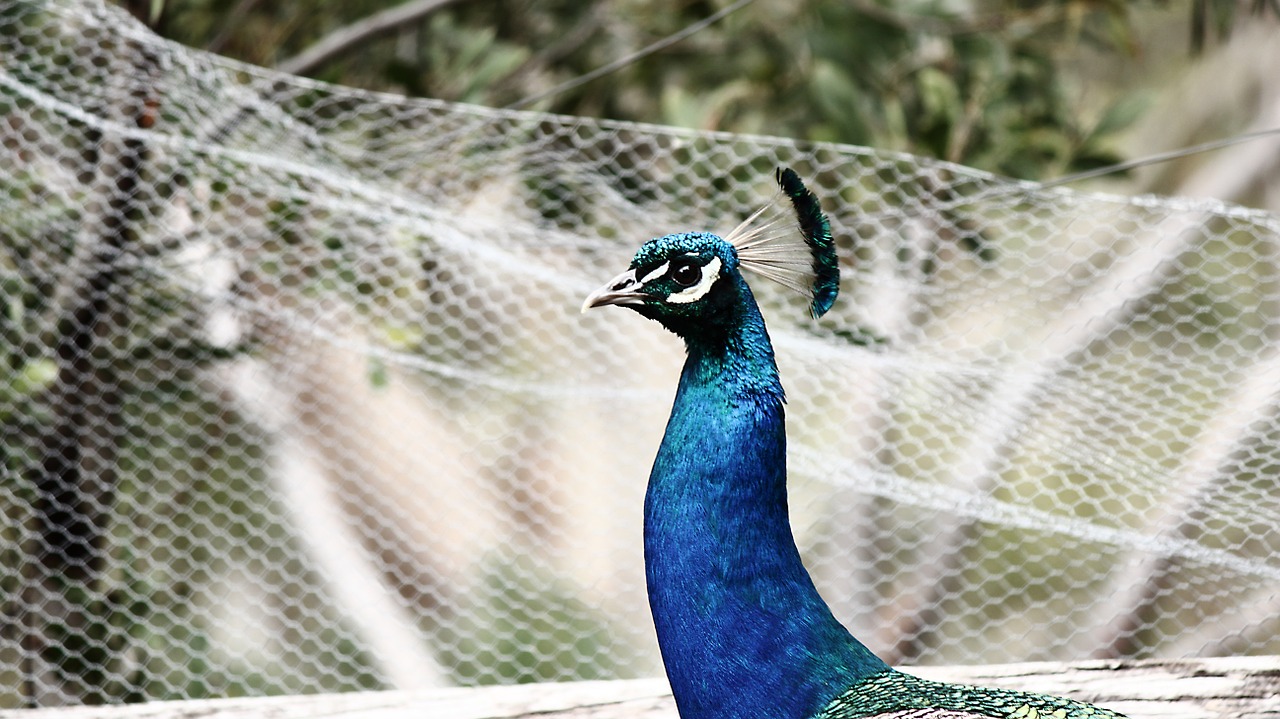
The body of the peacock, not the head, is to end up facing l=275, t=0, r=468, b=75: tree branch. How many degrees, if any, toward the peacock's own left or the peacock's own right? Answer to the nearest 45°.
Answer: approximately 45° to the peacock's own right

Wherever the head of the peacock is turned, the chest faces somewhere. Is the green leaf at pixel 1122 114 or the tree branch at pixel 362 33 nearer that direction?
the tree branch

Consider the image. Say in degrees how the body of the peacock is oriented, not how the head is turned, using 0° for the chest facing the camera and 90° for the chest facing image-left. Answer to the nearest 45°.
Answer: approximately 90°

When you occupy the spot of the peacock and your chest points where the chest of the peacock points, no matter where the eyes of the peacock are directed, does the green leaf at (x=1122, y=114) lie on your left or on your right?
on your right

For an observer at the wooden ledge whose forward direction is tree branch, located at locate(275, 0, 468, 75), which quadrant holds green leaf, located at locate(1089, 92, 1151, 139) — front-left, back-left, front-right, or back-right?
front-right

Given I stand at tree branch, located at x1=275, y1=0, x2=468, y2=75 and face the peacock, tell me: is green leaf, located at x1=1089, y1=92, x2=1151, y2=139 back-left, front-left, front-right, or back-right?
front-left
